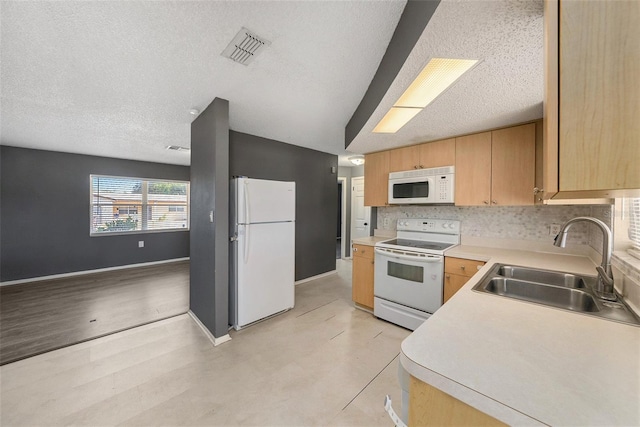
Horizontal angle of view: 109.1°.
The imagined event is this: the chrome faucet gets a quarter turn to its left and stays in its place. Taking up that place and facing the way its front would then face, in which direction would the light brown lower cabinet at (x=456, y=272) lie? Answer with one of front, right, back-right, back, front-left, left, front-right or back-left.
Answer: back-right

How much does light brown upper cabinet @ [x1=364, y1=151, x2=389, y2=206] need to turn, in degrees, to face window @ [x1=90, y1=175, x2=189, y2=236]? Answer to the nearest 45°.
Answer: approximately 45° to its right

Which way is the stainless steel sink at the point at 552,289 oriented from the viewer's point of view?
to the viewer's left

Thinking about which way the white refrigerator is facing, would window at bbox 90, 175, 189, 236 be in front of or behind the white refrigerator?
behind

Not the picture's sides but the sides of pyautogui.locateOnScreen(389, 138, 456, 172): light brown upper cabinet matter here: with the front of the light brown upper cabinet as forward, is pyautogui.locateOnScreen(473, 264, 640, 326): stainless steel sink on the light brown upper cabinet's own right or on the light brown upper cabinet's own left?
on the light brown upper cabinet's own left

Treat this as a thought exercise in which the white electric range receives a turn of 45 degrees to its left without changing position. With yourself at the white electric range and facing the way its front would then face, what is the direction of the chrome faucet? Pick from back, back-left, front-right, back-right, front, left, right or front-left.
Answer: front-left

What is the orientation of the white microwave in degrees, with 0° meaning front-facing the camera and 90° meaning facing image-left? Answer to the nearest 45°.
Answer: approximately 45°

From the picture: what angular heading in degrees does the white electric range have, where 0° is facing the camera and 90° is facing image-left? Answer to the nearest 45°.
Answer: approximately 45°

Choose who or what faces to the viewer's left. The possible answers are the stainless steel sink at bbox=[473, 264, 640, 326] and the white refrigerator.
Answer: the stainless steel sink

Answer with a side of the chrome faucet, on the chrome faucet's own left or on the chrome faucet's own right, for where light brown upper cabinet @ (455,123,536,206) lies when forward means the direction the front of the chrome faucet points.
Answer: on the chrome faucet's own right

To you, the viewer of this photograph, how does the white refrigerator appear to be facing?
facing the viewer and to the right of the viewer

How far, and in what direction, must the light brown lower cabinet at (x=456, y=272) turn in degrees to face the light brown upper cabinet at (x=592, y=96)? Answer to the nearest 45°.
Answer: approximately 45° to its left

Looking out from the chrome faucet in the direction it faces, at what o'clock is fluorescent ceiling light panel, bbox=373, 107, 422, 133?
The fluorescent ceiling light panel is roughly at 12 o'clock from the chrome faucet.
